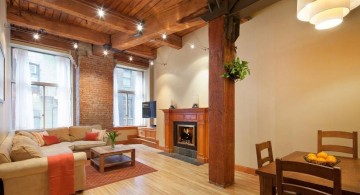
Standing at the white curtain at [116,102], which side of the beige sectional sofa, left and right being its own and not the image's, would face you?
left

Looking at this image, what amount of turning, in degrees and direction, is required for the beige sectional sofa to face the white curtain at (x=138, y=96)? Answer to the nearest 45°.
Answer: approximately 90° to its left

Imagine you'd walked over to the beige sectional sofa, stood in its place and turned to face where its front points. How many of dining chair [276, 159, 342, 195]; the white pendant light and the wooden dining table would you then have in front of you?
3

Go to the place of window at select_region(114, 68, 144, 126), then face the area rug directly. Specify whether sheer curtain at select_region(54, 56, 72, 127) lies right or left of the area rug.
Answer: right

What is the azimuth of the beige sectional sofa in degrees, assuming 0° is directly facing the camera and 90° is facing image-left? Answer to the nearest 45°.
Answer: approximately 315°

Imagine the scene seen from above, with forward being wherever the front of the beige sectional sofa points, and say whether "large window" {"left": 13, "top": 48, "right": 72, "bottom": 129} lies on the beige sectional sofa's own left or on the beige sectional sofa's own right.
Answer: on the beige sectional sofa's own left

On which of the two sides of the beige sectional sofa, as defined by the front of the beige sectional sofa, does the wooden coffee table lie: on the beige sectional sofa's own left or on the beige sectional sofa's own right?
on the beige sectional sofa's own left

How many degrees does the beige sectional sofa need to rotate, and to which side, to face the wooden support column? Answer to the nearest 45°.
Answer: approximately 45° to its left

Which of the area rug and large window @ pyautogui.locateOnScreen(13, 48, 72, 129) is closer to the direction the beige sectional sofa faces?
the area rug

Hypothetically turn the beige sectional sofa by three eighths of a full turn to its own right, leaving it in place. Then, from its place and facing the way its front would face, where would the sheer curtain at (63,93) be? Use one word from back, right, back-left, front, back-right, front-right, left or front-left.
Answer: right
